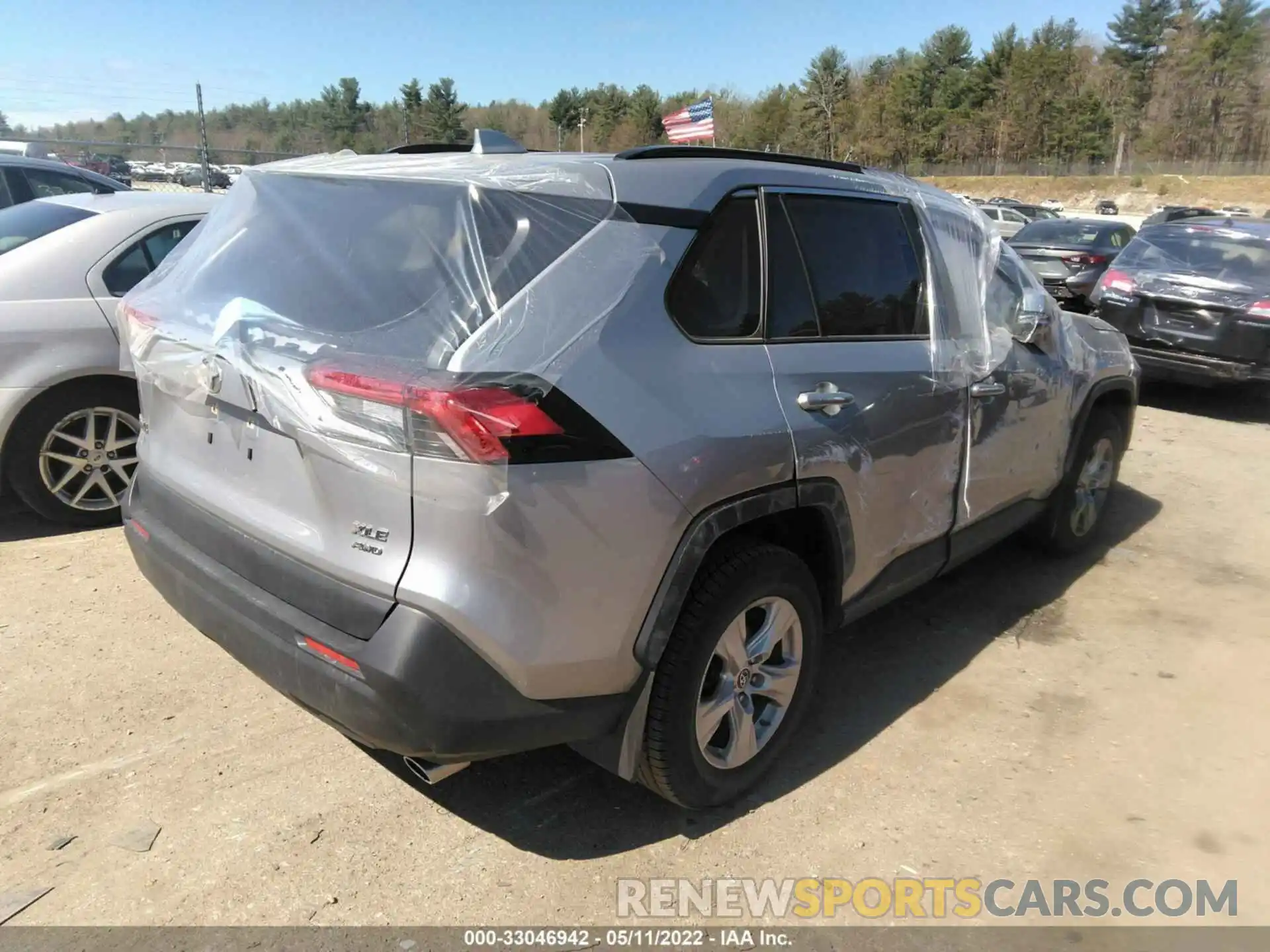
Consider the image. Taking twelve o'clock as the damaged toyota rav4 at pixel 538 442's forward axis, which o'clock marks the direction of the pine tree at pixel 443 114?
The pine tree is roughly at 10 o'clock from the damaged toyota rav4.

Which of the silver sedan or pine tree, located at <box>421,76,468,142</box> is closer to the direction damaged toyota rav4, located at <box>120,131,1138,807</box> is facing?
the pine tree

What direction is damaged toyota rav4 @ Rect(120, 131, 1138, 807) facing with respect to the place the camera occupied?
facing away from the viewer and to the right of the viewer

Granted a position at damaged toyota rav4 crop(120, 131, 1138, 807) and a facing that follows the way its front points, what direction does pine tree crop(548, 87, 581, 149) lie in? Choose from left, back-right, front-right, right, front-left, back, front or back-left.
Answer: front-left

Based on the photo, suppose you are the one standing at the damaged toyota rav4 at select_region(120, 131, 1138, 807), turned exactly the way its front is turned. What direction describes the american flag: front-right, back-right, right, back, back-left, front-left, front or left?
front-left

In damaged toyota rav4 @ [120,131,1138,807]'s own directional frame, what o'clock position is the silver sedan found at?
The silver sedan is roughly at 9 o'clock from the damaged toyota rav4.

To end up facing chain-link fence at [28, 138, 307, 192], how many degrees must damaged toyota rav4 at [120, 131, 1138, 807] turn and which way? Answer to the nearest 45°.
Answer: approximately 90° to its left
